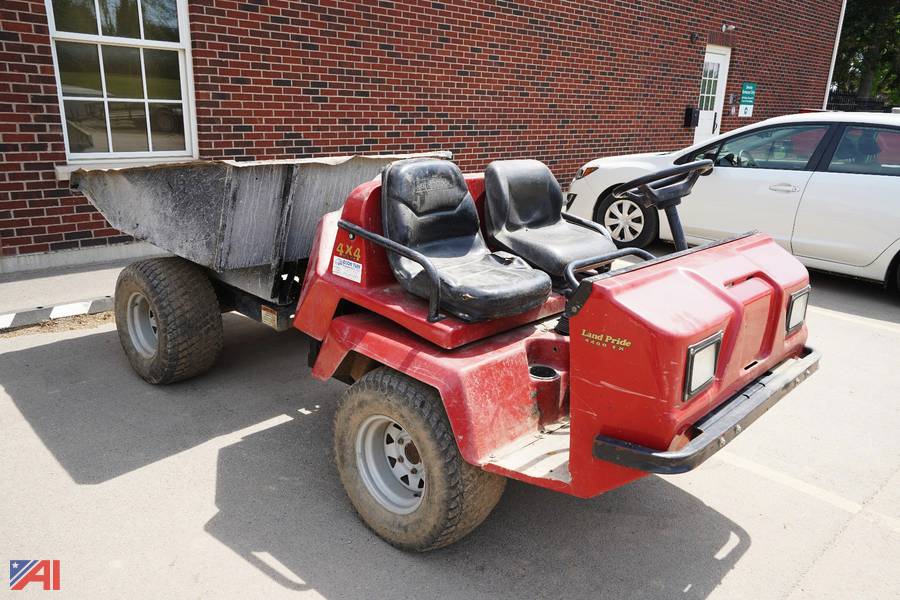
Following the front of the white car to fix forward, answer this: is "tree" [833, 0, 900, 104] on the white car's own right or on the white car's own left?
on the white car's own right

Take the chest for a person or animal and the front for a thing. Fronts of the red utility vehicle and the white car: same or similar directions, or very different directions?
very different directions

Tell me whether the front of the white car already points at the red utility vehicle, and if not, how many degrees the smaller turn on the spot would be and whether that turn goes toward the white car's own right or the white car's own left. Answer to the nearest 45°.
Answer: approximately 90° to the white car's own left

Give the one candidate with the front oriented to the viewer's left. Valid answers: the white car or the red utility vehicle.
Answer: the white car

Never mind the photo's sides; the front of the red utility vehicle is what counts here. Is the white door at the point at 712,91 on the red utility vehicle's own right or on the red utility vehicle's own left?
on the red utility vehicle's own left

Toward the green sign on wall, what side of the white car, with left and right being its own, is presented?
right

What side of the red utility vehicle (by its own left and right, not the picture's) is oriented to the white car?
left

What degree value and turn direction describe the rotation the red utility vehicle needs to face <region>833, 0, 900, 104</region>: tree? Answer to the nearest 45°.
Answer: approximately 90° to its left

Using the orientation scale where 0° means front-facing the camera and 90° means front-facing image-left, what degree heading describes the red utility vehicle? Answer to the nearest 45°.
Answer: approximately 315°

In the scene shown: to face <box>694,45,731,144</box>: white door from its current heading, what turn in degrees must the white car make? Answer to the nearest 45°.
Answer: approximately 90° to its right

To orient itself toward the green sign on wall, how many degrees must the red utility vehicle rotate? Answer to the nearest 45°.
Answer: approximately 90° to its left

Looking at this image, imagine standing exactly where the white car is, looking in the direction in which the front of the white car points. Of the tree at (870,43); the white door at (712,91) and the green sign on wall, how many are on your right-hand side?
3

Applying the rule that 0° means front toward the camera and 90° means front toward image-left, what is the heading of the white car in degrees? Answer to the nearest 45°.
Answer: approximately 90°

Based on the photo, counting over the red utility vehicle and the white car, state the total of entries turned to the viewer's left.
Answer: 1
